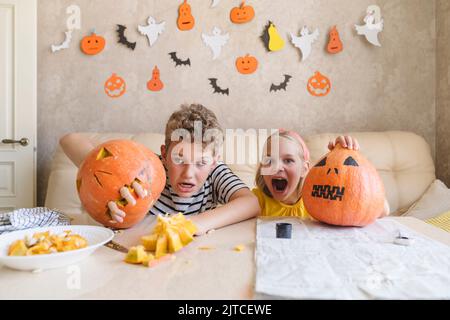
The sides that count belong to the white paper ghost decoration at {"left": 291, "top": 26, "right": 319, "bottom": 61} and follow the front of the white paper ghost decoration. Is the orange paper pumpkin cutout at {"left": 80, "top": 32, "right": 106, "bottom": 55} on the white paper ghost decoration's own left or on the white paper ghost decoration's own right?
on the white paper ghost decoration's own right
